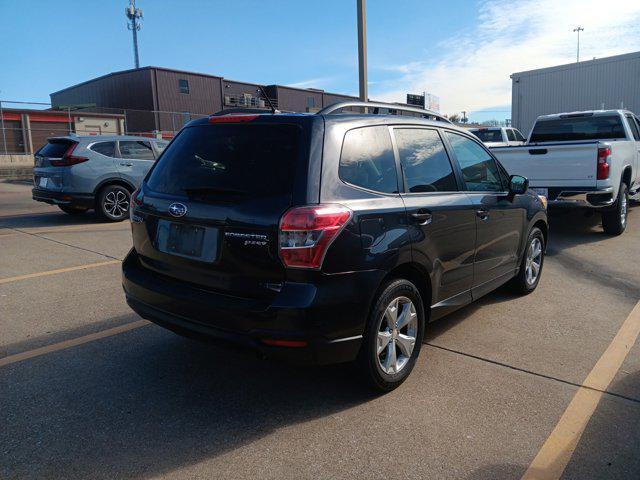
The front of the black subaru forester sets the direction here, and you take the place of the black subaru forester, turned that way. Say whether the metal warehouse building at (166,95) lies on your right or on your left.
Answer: on your left

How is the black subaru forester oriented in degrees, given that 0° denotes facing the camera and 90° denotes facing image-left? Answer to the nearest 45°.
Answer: approximately 225°

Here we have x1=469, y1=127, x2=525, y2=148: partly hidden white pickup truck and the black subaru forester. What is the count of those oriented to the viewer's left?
0

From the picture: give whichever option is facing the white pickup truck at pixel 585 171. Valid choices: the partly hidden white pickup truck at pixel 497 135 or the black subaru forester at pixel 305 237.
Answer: the black subaru forester
